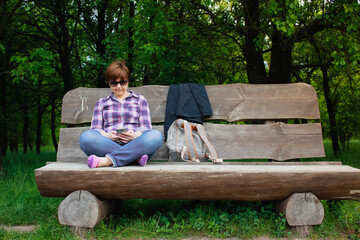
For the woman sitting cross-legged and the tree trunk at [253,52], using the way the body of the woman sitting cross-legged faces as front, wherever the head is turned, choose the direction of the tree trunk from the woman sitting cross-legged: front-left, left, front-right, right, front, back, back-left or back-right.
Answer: back-left

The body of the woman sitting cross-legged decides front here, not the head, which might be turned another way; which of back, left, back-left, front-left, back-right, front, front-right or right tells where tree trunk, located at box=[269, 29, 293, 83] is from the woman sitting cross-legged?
back-left

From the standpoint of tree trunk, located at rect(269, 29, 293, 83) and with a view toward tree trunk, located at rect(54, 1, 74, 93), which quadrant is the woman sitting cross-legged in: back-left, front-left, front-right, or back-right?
front-left

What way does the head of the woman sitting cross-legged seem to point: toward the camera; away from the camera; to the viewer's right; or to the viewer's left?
toward the camera

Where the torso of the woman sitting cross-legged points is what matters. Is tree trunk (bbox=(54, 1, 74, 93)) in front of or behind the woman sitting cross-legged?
behind

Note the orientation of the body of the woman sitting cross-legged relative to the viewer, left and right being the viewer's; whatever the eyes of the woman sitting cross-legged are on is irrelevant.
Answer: facing the viewer

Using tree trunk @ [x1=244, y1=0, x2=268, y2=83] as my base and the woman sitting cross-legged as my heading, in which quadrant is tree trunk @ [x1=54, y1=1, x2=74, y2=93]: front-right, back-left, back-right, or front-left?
front-right
